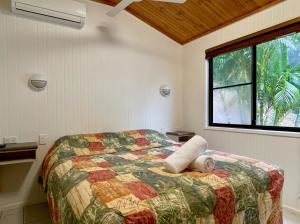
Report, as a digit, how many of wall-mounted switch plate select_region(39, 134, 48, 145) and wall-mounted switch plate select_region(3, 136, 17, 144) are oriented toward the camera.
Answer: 2

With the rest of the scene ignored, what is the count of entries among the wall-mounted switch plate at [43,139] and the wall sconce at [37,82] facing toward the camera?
2

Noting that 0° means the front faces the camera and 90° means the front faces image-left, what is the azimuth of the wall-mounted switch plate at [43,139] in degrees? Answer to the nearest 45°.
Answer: approximately 0°

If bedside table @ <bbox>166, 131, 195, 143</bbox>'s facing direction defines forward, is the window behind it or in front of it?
in front

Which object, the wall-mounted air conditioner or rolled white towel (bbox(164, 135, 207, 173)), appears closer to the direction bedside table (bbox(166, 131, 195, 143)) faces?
the rolled white towel

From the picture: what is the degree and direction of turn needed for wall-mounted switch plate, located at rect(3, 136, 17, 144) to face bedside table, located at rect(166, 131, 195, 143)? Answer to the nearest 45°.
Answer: approximately 90° to its left

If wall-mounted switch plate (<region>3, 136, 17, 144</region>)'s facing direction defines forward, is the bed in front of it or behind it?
in front

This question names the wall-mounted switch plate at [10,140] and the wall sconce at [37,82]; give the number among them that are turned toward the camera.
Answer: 2

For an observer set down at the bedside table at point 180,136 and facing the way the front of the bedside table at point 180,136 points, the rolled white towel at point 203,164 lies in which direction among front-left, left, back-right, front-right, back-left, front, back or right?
front-right
